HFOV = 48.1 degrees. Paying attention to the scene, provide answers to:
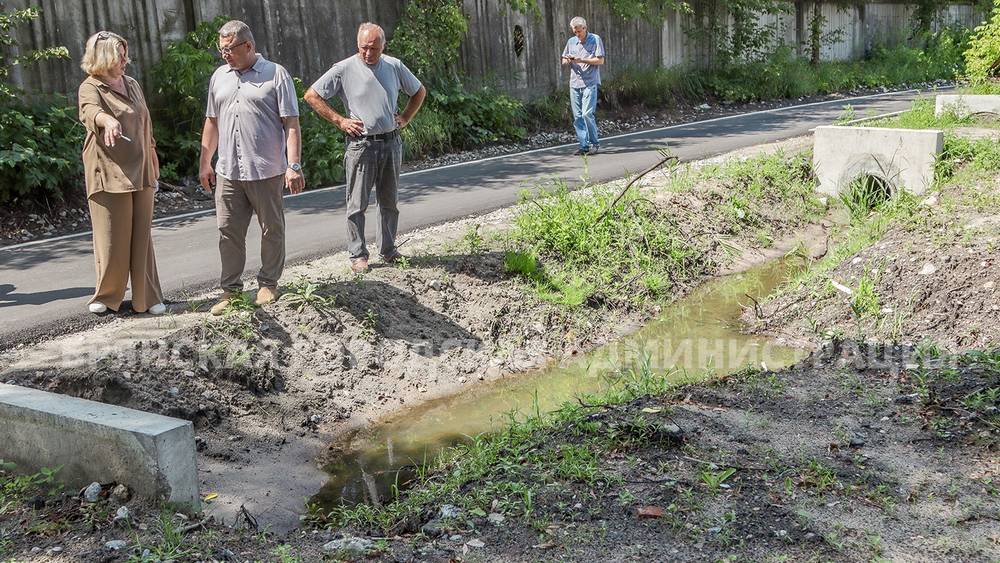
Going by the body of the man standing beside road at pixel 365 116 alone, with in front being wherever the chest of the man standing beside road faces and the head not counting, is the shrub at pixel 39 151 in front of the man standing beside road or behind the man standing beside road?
behind

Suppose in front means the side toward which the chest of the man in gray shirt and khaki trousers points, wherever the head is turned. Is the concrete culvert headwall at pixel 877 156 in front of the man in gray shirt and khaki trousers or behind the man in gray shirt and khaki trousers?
behind

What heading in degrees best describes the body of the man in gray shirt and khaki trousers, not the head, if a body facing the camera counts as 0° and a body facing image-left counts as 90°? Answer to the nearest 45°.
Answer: approximately 45°

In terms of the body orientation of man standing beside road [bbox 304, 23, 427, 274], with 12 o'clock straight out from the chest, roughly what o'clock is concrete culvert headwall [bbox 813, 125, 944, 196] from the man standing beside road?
The concrete culvert headwall is roughly at 8 o'clock from the man standing beside road.

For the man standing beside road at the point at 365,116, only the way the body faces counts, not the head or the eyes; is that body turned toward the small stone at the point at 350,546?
yes

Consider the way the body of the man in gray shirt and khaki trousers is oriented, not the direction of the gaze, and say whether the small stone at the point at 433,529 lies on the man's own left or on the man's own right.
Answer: on the man's own left

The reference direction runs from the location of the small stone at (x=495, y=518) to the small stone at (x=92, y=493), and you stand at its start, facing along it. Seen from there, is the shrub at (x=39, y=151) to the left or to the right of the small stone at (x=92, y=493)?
right

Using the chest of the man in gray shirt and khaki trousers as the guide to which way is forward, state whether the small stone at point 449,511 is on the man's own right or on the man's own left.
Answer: on the man's own left

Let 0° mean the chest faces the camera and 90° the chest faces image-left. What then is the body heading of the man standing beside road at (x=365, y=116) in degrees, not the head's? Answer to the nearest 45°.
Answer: approximately 0°

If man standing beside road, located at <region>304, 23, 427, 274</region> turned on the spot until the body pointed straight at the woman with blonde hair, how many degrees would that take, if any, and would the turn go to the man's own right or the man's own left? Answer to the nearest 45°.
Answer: approximately 90° to the man's own right
